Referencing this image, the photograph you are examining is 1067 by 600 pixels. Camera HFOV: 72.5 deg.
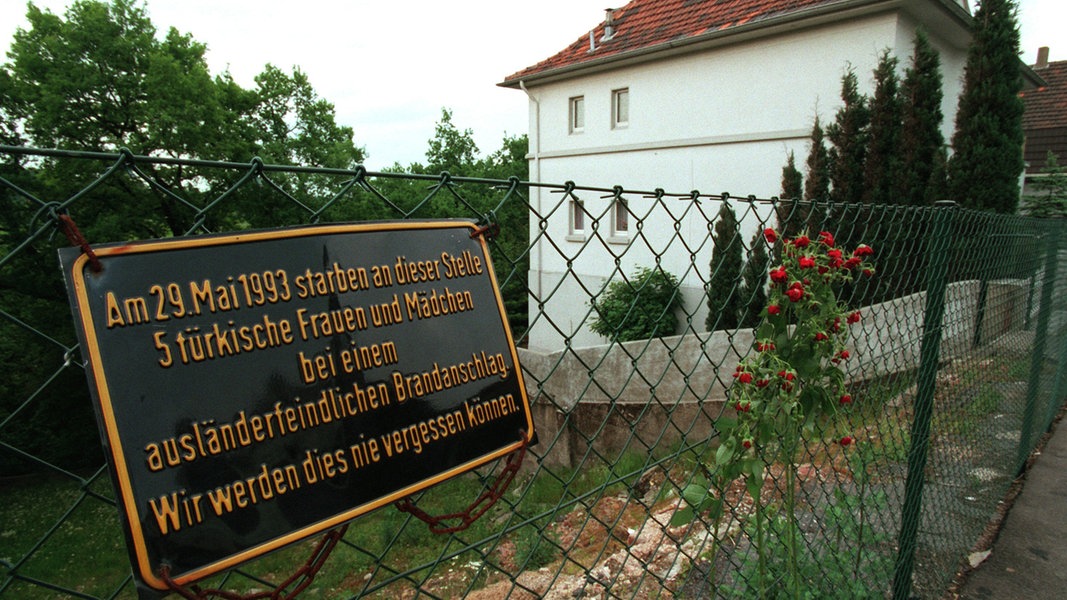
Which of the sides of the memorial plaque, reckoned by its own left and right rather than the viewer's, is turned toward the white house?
left

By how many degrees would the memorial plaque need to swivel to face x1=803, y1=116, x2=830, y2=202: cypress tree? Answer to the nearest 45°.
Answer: approximately 90° to its left

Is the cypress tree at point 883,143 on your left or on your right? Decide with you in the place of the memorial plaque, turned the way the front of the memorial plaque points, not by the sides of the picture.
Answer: on your left

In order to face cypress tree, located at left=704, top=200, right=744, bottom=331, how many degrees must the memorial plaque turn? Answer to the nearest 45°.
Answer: approximately 90° to its left

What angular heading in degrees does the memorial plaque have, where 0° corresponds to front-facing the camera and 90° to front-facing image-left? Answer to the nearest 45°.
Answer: approximately 315°

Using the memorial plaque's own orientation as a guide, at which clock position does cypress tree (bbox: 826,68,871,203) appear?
The cypress tree is roughly at 9 o'clock from the memorial plaque.

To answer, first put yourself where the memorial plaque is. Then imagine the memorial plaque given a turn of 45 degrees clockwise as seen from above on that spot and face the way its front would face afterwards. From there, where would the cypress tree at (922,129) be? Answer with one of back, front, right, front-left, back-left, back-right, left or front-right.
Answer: back-left
